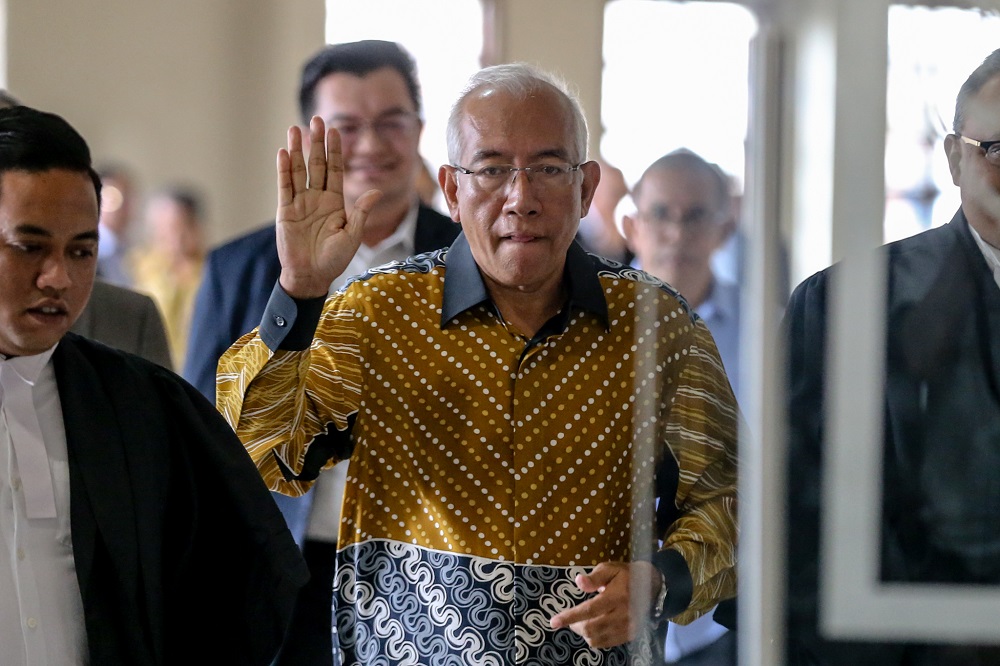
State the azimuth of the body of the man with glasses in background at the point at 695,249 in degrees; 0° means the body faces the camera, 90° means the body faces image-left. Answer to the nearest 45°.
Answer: approximately 0°

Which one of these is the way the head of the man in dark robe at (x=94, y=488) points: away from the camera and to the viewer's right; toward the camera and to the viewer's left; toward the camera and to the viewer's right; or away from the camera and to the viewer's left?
toward the camera and to the viewer's right

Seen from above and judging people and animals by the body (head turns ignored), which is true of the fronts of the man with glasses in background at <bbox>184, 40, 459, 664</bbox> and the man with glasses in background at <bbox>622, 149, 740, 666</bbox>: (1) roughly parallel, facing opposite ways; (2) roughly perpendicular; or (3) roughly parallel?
roughly parallel

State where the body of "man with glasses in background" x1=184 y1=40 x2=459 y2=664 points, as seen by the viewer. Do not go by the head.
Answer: toward the camera

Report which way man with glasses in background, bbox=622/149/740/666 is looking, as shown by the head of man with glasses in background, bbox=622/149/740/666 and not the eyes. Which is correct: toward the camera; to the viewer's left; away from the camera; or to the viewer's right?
toward the camera

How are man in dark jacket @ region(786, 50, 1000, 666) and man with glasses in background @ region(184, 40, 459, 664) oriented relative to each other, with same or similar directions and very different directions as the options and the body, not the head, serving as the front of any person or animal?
same or similar directions
